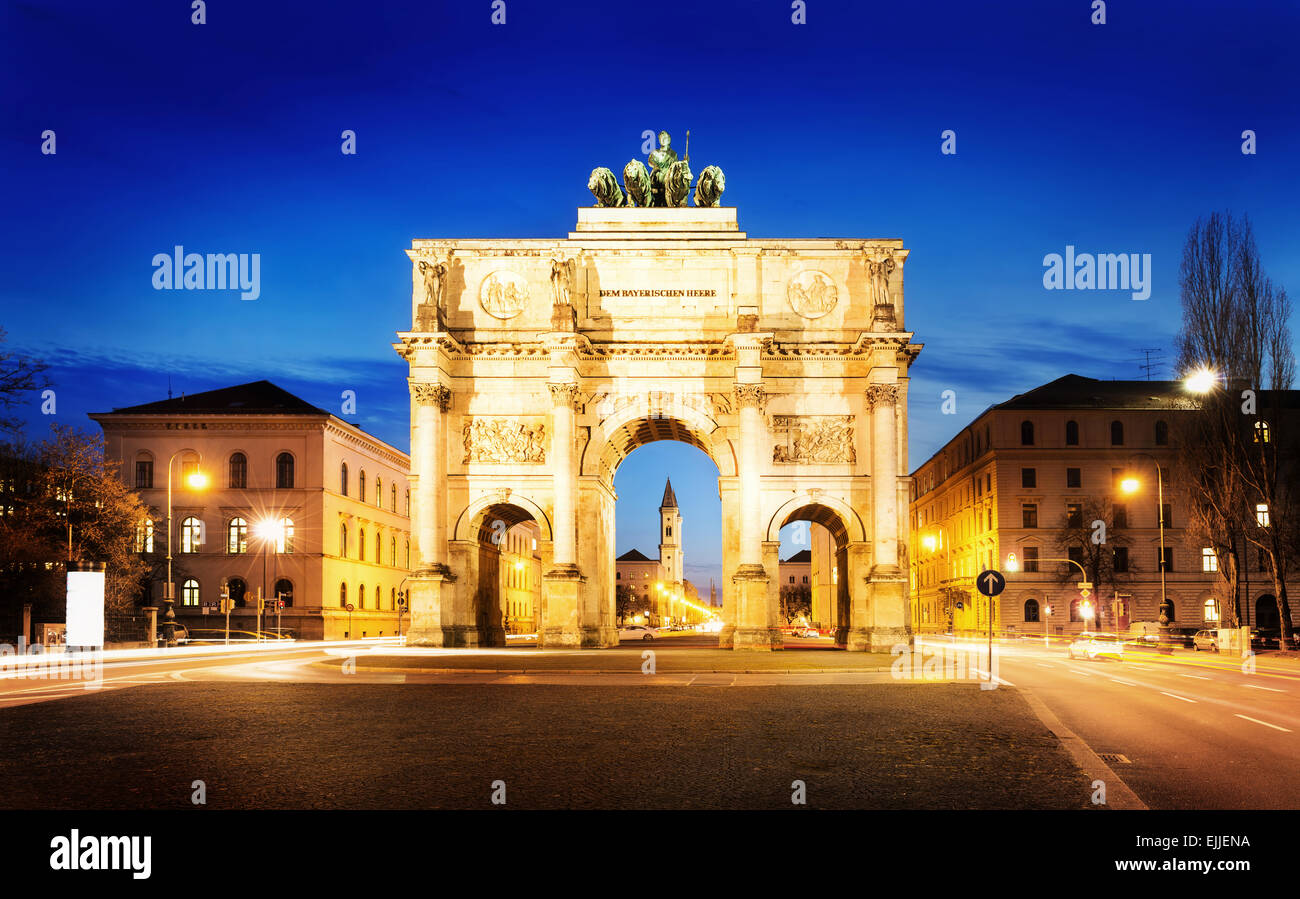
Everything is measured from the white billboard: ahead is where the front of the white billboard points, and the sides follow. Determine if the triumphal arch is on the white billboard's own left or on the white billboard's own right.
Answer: on the white billboard's own left

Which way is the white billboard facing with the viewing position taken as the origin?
facing the viewer
